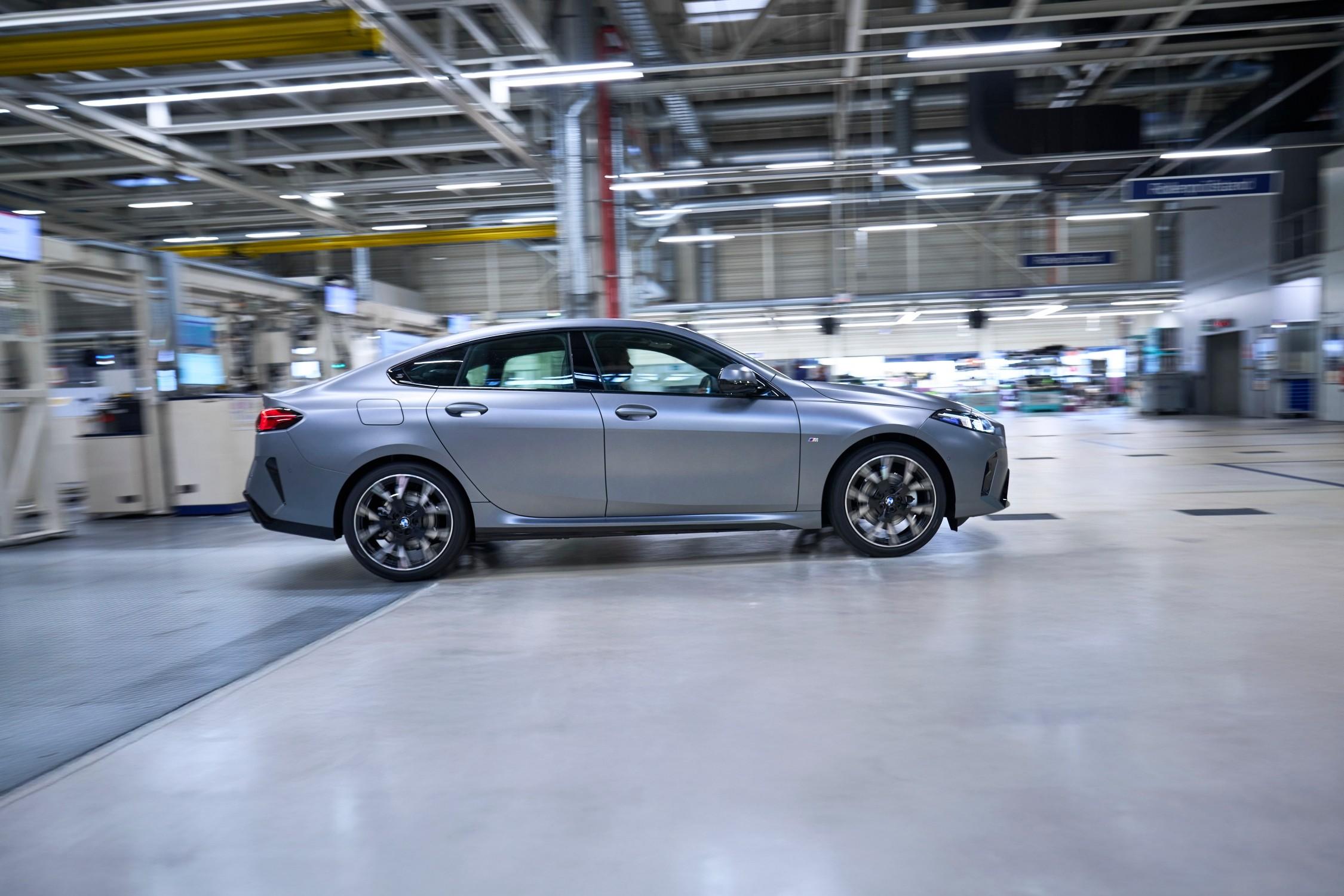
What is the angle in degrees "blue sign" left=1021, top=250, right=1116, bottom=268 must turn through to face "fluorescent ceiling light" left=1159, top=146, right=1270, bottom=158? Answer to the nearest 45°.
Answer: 0° — it already faces it

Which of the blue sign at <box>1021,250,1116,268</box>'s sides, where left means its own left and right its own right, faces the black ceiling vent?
front

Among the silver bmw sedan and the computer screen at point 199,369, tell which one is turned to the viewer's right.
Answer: the silver bmw sedan

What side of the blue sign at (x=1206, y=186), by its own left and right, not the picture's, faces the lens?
front

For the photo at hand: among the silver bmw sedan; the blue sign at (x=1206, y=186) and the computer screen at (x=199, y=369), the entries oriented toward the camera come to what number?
2

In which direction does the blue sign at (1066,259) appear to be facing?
toward the camera

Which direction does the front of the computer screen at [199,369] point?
toward the camera

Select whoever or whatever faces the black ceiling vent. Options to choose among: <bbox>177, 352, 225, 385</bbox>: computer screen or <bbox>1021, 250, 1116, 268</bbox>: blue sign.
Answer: the blue sign

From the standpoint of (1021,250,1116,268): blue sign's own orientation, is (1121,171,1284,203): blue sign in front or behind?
in front

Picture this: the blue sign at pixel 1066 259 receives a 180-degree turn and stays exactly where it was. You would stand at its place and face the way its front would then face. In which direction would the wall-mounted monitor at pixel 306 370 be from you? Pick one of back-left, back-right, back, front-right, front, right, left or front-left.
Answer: back-left

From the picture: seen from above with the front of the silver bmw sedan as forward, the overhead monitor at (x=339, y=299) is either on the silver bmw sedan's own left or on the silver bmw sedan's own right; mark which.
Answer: on the silver bmw sedan's own left

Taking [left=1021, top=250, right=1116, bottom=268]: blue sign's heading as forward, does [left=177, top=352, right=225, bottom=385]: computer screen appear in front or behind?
in front

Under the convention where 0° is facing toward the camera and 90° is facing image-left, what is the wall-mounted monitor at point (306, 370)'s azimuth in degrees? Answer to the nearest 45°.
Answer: approximately 0°

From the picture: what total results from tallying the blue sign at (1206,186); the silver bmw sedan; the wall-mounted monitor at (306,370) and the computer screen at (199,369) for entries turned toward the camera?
3

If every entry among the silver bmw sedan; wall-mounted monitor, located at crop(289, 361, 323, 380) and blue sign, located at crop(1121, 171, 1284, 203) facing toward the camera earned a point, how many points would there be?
2

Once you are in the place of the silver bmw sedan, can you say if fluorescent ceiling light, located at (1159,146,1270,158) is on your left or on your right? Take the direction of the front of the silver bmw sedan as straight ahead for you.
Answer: on your left
